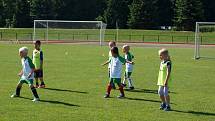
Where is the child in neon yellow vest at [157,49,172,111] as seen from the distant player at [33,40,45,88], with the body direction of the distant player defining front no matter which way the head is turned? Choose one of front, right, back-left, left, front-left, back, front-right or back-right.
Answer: left

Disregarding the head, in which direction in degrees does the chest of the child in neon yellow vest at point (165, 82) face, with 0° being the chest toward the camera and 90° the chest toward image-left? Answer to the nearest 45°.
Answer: approximately 45°

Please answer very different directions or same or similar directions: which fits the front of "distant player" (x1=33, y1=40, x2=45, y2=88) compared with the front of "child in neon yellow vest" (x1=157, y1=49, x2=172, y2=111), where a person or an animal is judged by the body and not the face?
same or similar directions

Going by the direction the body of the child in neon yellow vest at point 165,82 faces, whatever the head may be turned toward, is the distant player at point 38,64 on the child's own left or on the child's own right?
on the child's own right

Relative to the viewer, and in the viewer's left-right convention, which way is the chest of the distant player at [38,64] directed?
facing the viewer and to the left of the viewer
